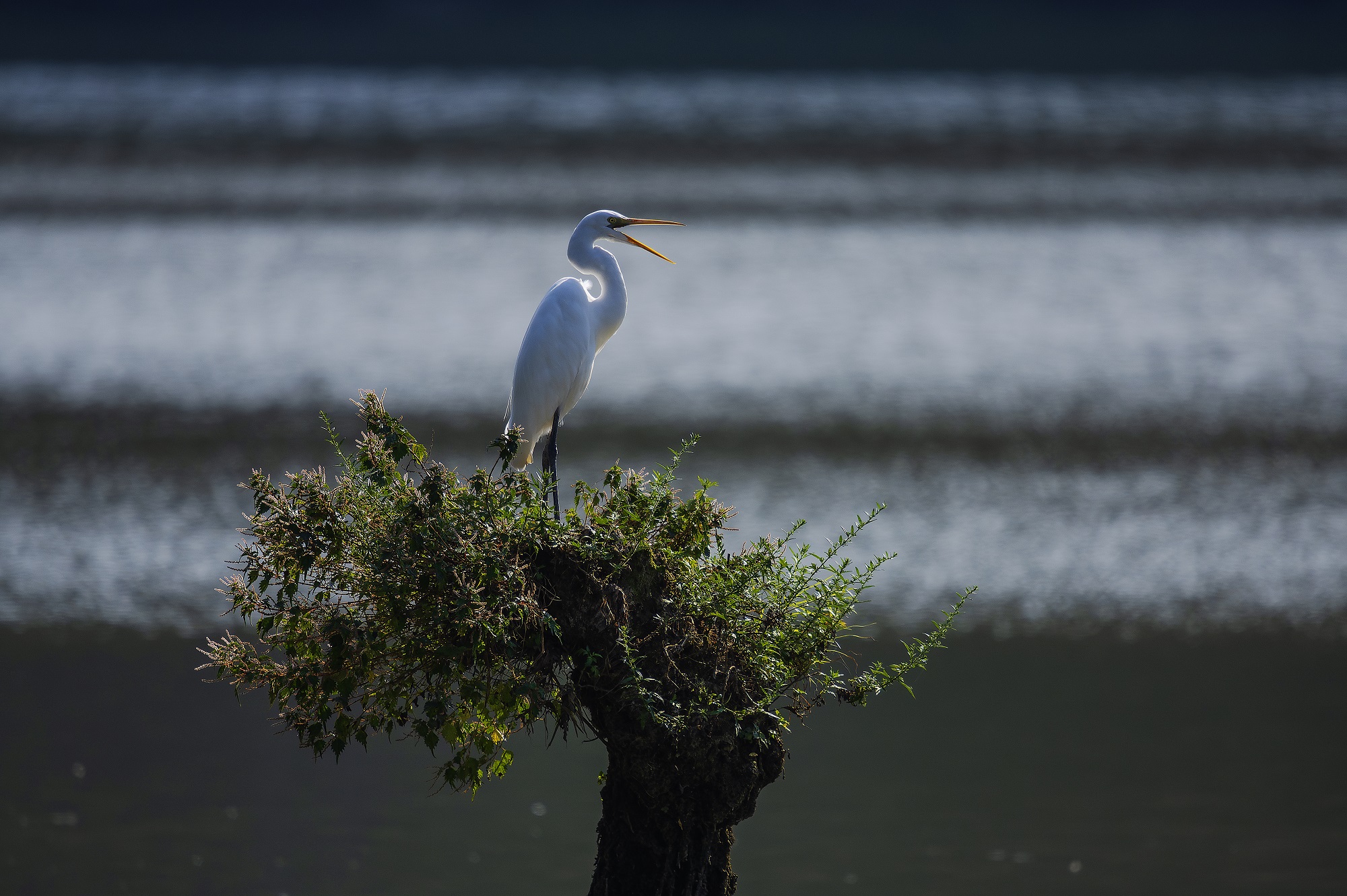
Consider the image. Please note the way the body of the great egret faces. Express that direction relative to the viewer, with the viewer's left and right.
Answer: facing to the right of the viewer
